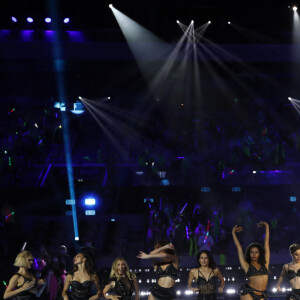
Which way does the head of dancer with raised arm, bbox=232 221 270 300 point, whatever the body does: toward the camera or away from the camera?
toward the camera

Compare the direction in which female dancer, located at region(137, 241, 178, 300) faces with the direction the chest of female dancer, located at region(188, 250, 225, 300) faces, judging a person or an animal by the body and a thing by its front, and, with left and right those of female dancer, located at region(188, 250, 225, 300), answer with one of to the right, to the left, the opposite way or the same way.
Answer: the same way

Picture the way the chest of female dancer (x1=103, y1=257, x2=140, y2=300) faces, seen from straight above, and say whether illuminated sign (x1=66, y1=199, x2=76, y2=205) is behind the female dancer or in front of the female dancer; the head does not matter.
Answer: behind

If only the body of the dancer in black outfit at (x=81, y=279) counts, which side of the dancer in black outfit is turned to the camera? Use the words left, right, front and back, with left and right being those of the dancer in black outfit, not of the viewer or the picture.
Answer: front

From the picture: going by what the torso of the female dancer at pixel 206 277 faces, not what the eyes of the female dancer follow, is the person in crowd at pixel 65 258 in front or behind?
behind

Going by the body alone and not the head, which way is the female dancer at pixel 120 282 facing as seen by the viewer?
toward the camera

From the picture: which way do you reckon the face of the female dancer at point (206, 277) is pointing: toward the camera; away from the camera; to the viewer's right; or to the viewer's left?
toward the camera

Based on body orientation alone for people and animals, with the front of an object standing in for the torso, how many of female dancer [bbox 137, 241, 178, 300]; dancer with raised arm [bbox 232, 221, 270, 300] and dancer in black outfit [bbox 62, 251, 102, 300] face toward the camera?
3

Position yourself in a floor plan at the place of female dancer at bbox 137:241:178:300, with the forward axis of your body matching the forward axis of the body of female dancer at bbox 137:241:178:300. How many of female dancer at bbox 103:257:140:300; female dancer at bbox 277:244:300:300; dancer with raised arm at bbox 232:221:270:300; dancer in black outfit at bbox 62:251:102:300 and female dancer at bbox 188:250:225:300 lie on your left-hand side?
3

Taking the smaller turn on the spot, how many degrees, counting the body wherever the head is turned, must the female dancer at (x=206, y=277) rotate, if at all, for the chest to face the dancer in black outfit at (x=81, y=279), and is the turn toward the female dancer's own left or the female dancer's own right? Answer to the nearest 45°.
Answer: approximately 90° to the female dancer's own right

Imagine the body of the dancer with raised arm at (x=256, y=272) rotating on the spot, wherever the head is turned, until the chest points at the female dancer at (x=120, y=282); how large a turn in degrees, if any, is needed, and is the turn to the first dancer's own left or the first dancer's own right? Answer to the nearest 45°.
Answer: approximately 90° to the first dancer's own right
